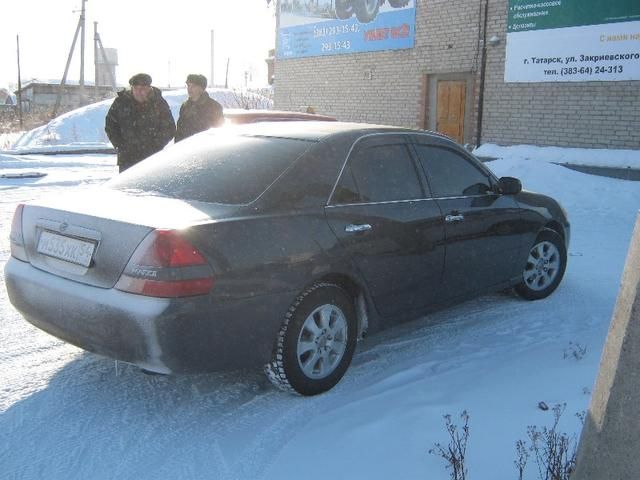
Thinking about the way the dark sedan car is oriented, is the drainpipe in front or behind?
in front

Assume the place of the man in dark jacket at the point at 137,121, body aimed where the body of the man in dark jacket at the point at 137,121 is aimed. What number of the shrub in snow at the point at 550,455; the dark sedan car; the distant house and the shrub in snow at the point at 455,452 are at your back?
1

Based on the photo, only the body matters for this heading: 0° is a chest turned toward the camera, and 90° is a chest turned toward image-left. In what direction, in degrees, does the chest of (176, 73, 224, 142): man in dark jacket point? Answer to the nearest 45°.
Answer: approximately 45°

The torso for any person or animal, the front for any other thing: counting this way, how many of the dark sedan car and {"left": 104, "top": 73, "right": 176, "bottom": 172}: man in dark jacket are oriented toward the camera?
1

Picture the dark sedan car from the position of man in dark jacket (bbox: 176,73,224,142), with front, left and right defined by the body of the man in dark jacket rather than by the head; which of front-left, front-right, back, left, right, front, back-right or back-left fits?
front-left

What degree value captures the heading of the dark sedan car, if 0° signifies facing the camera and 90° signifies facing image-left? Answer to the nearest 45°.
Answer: approximately 225°

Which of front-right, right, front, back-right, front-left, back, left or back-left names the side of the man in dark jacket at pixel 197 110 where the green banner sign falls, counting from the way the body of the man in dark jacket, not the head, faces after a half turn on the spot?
front

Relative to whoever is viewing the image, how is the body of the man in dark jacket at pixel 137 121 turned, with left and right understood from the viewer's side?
facing the viewer

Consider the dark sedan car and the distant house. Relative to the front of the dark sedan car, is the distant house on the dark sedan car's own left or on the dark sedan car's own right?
on the dark sedan car's own left

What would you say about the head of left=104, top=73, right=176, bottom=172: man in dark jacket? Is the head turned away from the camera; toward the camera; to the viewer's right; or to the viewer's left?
toward the camera

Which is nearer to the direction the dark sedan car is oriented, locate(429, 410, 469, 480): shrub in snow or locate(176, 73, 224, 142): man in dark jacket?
the man in dark jacket

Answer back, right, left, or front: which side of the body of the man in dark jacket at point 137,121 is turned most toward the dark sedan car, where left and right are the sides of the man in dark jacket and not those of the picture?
front

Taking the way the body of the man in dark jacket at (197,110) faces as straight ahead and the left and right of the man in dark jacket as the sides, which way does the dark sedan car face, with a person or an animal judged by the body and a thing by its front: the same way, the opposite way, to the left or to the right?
the opposite way
